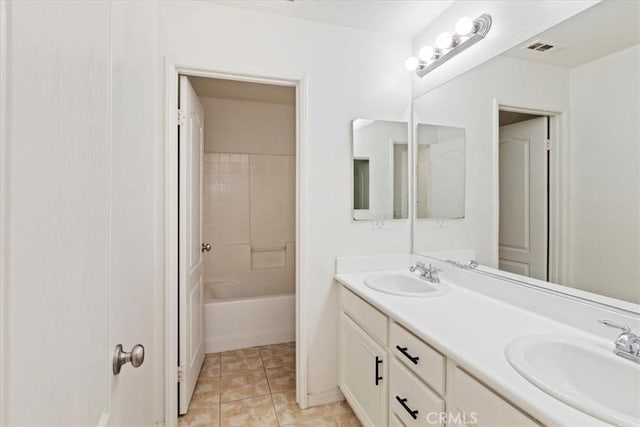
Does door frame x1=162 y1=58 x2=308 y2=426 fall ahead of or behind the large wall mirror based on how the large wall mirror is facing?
ahead

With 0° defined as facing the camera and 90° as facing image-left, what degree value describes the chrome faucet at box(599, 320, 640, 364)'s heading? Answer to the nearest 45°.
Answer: approximately 45°

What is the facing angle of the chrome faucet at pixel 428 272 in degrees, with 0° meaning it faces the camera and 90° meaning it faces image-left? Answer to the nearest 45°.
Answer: approximately 45°

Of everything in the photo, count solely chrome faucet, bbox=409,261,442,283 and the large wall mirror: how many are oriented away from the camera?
0

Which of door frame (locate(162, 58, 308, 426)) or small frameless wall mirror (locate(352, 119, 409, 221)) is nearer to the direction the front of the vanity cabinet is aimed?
the door frame

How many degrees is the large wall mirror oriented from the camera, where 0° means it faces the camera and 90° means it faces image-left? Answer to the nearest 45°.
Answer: approximately 45°

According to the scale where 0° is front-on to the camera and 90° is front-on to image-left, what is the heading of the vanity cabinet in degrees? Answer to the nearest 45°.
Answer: approximately 45°

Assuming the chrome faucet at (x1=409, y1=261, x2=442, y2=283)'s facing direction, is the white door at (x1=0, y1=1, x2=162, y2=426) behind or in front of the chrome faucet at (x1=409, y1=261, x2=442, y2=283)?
in front

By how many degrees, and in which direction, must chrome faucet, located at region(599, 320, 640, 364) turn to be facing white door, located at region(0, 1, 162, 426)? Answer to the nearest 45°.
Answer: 0° — it already faces it

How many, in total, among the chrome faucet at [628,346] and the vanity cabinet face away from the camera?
0
